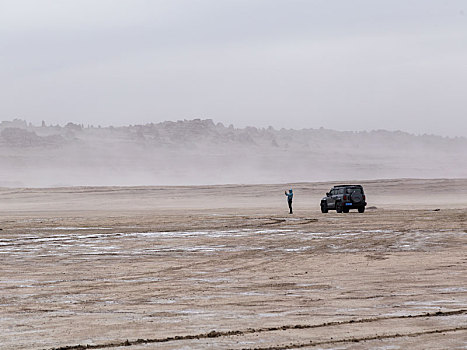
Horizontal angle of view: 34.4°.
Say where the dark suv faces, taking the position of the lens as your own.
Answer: facing away from the viewer and to the left of the viewer
